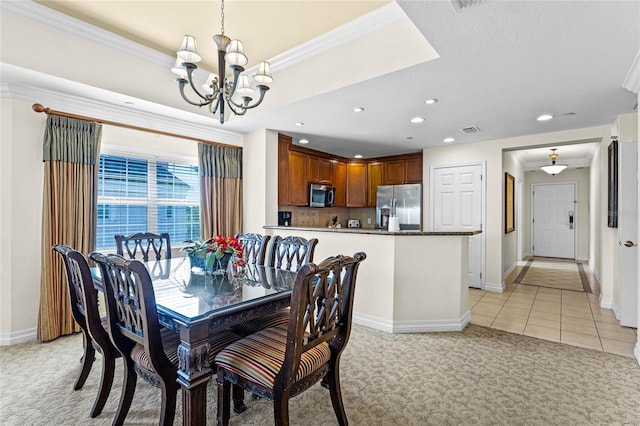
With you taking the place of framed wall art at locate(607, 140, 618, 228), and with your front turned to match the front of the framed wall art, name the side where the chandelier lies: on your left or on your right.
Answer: on your left

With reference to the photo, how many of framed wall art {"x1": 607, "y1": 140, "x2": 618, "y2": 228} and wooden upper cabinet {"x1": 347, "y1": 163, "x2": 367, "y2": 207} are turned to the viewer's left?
1

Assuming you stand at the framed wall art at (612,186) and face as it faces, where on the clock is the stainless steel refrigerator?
The stainless steel refrigerator is roughly at 12 o'clock from the framed wall art.

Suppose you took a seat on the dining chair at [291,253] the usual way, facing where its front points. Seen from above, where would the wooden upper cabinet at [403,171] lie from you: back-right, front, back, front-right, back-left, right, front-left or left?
back

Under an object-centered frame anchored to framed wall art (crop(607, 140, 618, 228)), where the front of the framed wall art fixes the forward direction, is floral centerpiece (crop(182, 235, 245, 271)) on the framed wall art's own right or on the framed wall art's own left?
on the framed wall art's own left

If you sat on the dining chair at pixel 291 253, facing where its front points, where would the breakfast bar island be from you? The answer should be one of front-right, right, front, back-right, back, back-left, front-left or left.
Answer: back-left

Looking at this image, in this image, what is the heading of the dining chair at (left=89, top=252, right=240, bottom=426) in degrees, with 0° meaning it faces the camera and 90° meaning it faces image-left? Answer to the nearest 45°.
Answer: approximately 225°

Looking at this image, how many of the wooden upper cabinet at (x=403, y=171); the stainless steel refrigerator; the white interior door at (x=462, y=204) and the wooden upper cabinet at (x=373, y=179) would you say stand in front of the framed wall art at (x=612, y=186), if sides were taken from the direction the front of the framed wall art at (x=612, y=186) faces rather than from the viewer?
4

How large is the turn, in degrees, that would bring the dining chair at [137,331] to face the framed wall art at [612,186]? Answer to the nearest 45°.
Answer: approximately 45° to its right

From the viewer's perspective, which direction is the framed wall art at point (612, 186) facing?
to the viewer's left

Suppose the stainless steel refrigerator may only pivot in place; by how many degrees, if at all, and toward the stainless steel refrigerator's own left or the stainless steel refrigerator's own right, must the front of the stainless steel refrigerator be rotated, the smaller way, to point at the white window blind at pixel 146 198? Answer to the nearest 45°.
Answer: approximately 45° to the stainless steel refrigerator's own right

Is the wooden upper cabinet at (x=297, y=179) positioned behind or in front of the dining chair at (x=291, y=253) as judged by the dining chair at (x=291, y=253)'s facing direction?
behind

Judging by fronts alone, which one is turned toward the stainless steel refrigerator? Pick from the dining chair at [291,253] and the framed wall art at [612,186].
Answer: the framed wall art

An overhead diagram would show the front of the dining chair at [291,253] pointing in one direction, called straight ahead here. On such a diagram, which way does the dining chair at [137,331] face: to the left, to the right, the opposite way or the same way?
the opposite way
